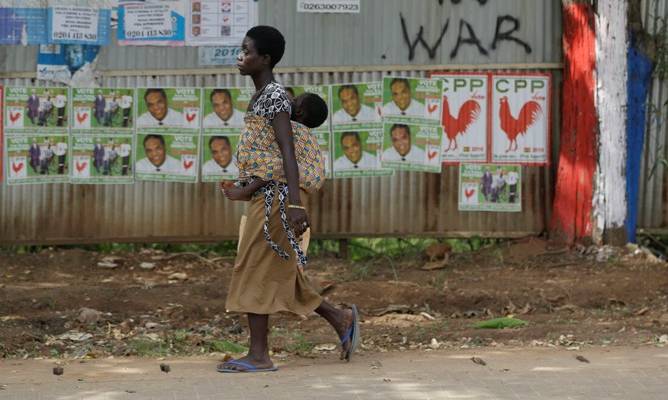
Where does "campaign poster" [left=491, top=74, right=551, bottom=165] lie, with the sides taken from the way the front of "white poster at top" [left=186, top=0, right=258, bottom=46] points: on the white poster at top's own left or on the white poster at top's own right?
on the white poster at top's own left

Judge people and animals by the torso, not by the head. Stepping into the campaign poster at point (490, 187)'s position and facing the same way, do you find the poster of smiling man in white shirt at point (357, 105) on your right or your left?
on your right

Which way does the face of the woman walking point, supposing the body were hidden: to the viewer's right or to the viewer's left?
to the viewer's left

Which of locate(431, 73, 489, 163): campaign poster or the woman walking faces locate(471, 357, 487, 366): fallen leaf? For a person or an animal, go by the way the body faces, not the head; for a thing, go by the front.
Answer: the campaign poster

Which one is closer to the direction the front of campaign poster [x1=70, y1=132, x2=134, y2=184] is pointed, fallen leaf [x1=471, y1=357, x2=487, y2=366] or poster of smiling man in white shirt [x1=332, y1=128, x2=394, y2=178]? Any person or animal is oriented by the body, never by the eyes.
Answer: the fallen leaf

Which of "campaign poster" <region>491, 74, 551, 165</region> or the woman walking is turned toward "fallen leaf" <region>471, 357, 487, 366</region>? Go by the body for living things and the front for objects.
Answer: the campaign poster

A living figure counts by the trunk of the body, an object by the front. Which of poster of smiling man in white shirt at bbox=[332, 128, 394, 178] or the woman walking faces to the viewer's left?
the woman walking

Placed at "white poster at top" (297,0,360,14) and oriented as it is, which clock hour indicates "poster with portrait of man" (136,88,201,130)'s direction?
The poster with portrait of man is roughly at 3 o'clock from the white poster at top.

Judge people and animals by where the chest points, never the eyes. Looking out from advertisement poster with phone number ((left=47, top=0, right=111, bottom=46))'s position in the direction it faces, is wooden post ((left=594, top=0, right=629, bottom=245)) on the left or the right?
on its left
